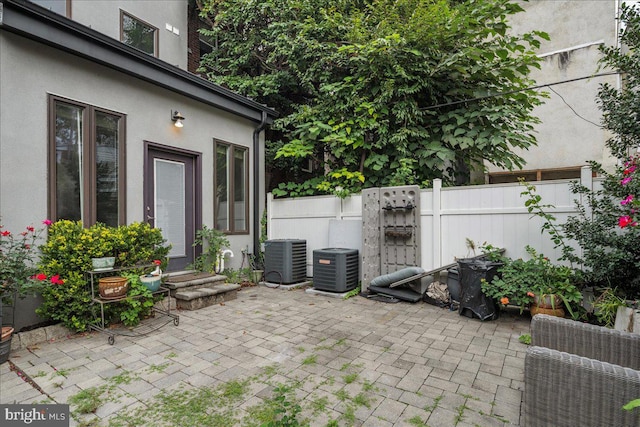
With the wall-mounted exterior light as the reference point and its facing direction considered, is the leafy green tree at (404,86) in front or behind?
in front

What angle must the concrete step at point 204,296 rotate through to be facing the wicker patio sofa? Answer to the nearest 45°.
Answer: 0° — it already faces it

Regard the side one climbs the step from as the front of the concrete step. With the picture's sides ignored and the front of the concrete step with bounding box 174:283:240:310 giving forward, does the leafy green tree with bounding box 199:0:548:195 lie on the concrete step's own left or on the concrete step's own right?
on the concrete step's own left

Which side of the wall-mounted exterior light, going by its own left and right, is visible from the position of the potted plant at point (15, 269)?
right

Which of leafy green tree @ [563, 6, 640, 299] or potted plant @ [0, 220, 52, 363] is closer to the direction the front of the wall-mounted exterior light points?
the leafy green tree

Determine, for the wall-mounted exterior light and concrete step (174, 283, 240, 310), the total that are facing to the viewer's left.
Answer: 0

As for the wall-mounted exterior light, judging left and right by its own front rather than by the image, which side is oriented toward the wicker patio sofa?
front

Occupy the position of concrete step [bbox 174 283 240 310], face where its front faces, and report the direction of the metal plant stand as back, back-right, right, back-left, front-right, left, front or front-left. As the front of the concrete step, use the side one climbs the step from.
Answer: right
